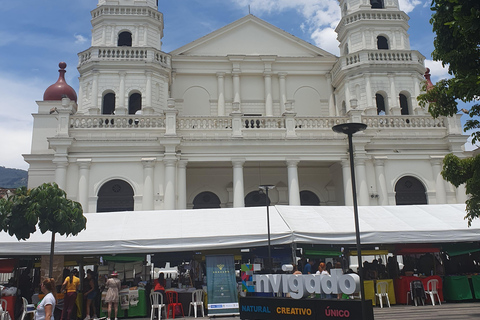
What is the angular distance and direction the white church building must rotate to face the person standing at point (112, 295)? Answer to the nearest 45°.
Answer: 0° — it already faces them

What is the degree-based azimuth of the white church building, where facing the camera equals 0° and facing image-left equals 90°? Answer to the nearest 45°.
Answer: approximately 0°
